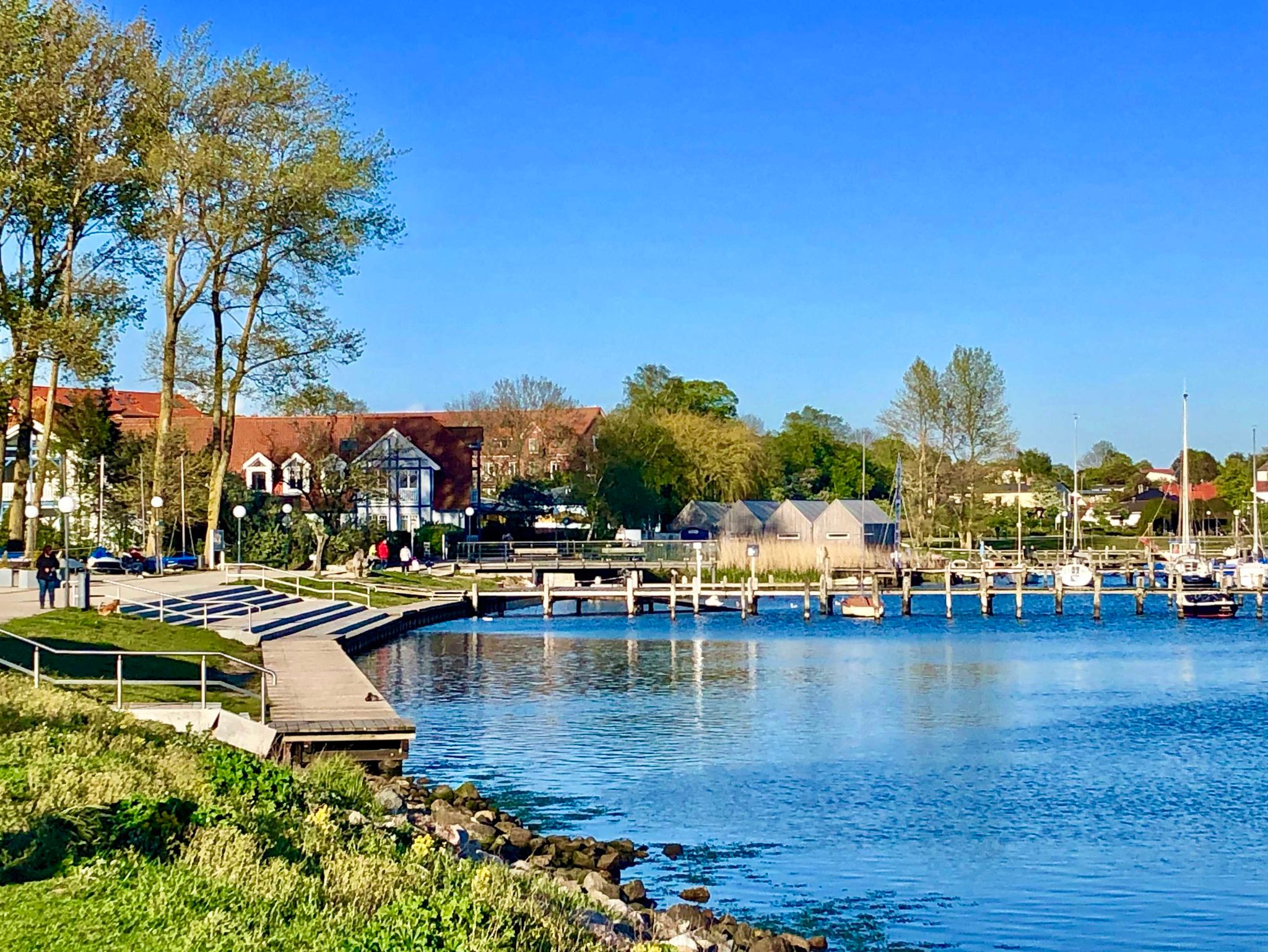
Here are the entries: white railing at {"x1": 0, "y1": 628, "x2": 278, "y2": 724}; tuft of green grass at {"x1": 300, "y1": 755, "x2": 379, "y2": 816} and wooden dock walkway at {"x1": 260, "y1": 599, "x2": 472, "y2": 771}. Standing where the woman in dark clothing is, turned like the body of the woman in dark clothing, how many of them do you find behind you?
0

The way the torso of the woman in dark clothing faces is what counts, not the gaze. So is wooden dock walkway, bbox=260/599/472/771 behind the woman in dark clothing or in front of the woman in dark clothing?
in front

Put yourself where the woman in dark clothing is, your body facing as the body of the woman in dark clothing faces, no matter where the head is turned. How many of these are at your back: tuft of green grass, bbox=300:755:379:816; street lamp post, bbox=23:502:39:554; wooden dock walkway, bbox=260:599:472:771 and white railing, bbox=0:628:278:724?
1

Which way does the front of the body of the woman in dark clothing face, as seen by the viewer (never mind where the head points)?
toward the camera

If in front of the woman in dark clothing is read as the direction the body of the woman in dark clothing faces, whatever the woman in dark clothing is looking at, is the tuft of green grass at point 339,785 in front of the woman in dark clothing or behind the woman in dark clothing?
in front

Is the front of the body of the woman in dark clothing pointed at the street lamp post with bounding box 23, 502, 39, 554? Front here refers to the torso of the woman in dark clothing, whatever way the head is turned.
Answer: no

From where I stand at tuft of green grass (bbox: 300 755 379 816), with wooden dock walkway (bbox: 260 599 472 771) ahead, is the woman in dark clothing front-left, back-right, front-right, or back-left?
front-left

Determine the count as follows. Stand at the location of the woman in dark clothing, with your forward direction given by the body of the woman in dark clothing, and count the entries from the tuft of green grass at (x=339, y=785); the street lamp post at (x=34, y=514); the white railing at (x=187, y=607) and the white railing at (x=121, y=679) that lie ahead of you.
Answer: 2

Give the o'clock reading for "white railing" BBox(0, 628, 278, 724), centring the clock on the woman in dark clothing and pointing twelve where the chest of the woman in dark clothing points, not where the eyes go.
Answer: The white railing is roughly at 12 o'clock from the woman in dark clothing.

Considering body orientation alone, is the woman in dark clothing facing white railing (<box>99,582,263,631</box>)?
no

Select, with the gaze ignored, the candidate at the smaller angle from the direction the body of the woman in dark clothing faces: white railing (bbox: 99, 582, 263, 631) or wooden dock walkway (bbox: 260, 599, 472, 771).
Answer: the wooden dock walkway
